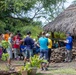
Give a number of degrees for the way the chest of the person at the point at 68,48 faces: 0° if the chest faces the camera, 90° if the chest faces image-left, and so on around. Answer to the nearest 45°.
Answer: approximately 90°
